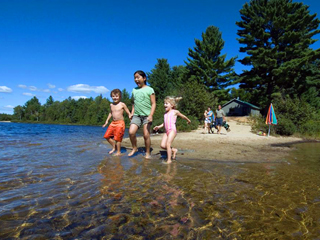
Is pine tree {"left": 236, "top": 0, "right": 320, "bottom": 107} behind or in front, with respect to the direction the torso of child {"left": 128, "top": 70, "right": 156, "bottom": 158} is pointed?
behind

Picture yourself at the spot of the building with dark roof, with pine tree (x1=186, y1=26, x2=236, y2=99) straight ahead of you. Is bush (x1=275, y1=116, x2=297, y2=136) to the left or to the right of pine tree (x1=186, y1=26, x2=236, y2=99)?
left

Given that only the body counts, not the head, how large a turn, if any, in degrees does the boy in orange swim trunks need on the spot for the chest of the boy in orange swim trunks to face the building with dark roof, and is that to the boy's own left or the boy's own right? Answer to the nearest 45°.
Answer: approximately 180°

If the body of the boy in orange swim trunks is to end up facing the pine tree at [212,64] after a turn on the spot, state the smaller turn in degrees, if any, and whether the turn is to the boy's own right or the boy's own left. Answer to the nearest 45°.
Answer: approximately 180°

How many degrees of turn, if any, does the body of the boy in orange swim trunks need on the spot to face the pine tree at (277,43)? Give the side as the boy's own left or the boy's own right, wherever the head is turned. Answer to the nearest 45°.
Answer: approximately 180°

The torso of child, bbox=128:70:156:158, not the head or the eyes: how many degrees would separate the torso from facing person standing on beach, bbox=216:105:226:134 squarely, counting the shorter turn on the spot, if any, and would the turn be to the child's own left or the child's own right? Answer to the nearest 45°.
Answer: approximately 180°

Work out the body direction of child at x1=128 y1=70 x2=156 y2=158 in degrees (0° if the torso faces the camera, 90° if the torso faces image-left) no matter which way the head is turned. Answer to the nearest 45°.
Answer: approximately 45°

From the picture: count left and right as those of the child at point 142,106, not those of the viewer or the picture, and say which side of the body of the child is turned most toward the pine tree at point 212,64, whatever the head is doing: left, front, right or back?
back

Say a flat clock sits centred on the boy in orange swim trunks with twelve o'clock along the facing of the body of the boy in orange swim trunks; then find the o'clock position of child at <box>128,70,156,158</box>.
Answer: The child is roughly at 9 o'clock from the boy in orange swim trunks.

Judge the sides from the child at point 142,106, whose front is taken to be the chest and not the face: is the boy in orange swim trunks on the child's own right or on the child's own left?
on the child's own right
